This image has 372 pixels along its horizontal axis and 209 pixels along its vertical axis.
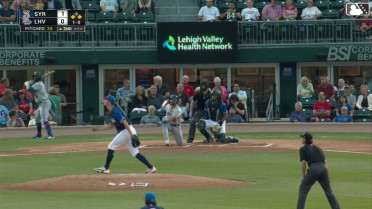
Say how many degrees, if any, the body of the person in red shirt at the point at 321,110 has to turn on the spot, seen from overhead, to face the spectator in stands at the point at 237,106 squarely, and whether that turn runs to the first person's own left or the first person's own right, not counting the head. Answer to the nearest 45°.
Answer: approximately 90° to the first person's own right

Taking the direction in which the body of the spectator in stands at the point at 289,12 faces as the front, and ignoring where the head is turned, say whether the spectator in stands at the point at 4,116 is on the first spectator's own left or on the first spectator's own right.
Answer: on the first spectator's own right

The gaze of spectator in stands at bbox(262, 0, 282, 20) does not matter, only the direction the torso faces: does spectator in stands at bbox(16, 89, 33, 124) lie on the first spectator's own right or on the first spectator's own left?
on the first spectator's own right

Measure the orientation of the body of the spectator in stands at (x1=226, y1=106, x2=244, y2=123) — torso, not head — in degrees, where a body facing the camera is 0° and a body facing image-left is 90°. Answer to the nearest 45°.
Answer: approximately 0°

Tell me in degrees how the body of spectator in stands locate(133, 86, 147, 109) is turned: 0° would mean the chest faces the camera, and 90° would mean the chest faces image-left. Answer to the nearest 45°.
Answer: approximately 0°

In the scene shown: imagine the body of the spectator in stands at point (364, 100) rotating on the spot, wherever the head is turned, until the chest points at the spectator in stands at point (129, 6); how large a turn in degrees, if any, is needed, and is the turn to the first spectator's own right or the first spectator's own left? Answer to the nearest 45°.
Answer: approximately 90° to the first spectator's own right
